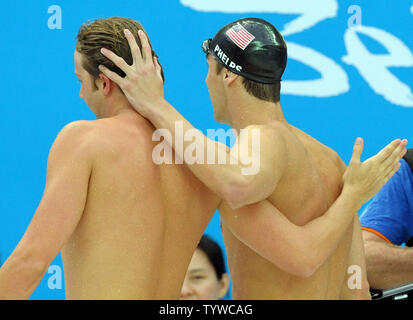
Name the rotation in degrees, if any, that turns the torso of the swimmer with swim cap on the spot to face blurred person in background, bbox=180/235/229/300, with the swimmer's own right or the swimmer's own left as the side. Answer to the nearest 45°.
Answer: approximately 45° to the swimmer's own right

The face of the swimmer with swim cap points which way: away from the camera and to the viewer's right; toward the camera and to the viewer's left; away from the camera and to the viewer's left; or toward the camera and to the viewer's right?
away from the camera and to the viewer's left

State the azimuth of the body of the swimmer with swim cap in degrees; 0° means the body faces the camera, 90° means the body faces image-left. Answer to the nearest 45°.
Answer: approximately 135°
